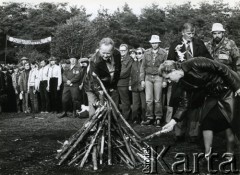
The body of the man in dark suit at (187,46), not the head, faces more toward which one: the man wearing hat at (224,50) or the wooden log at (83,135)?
the wooden log

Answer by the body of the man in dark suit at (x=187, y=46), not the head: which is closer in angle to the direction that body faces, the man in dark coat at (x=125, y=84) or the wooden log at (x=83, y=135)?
the wooden log

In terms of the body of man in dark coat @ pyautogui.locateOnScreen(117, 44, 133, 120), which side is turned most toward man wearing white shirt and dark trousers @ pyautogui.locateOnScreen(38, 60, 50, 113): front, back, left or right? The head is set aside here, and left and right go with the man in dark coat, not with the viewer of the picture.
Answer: right

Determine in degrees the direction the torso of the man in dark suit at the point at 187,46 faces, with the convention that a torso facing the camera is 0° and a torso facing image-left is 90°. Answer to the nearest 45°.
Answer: approximately 0°

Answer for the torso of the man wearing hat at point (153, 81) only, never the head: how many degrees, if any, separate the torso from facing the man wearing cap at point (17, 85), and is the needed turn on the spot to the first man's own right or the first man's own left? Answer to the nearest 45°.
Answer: approximately 135° to the first man's own right

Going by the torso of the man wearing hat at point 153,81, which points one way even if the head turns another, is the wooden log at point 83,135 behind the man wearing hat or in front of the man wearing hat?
in front

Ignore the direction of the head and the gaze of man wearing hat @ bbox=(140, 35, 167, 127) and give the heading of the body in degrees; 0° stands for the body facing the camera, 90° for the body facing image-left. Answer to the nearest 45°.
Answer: approximately 0°

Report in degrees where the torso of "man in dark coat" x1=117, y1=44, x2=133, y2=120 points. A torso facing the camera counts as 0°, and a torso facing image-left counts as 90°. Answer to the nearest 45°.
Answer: approximately 45°

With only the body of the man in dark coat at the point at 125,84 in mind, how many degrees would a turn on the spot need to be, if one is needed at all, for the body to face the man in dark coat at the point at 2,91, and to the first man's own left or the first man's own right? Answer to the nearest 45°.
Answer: approximately 90° to the first man's own right

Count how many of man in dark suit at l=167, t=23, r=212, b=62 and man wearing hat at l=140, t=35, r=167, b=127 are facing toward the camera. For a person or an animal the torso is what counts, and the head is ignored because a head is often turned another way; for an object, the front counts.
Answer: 2

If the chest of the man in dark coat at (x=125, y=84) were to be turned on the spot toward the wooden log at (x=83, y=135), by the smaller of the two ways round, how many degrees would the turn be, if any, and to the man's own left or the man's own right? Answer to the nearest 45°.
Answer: approximately 45° to the man's own left

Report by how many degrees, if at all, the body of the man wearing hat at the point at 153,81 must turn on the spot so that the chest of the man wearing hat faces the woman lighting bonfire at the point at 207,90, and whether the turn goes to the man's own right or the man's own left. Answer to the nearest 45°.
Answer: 0° — they already face them
